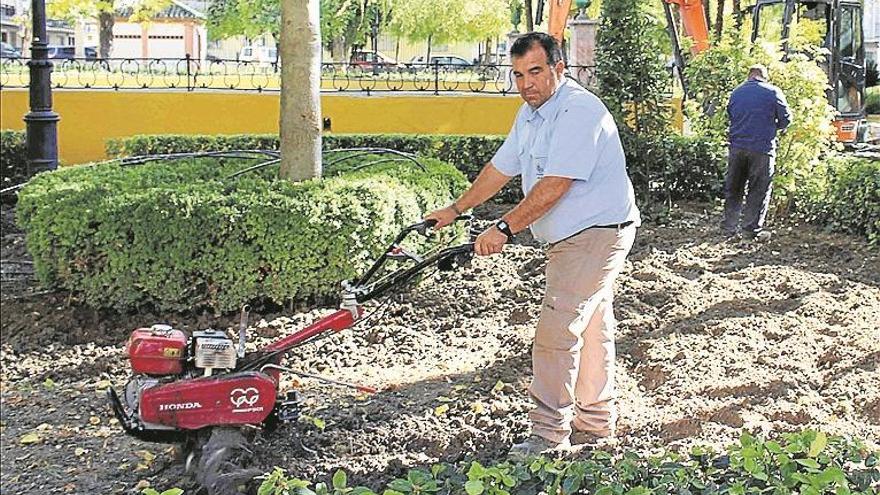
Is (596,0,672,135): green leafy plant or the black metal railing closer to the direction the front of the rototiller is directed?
the black metal railing

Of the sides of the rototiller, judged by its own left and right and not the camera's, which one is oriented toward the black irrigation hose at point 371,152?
right

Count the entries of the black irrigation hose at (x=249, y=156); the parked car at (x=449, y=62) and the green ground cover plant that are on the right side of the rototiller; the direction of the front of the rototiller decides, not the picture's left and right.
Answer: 2

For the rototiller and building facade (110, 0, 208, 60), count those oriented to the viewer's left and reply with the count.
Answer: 1

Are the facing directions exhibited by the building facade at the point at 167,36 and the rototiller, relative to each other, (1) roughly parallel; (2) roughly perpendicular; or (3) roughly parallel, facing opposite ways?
roughly perpendicular

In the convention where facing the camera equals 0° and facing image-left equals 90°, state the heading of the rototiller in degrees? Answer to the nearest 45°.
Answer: approximately 90°

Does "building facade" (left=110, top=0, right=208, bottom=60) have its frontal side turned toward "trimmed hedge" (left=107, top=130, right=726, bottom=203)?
yes

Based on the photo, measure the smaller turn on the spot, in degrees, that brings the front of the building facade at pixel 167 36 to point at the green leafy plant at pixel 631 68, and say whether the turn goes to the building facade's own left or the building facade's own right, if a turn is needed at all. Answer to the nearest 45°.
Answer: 0° — it already faces it

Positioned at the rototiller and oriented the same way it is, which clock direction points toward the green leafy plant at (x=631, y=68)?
The green leafy plant is roughly at 4 o'clock from the rototiller.

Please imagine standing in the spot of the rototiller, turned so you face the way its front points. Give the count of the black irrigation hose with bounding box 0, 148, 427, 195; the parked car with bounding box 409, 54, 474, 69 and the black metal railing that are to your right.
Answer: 3
